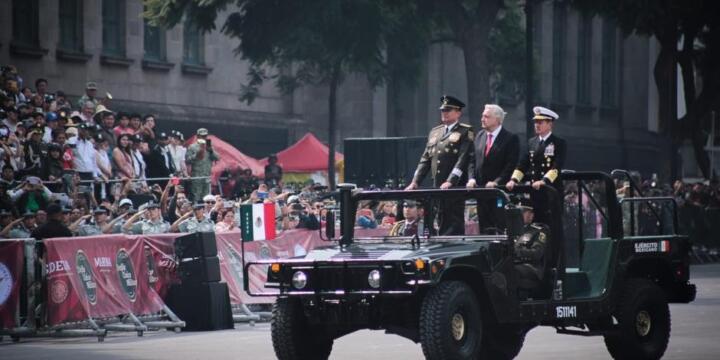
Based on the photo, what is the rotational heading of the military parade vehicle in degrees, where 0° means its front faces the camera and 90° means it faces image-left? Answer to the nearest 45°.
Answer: approximately 45°

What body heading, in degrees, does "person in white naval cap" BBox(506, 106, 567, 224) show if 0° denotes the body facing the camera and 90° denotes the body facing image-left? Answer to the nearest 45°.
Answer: approximately 45°

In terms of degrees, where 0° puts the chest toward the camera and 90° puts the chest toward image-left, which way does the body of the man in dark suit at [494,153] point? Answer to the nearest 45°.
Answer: approximately 45°

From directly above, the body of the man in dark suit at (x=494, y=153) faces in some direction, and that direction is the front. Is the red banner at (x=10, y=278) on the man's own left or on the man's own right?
on the man's own right

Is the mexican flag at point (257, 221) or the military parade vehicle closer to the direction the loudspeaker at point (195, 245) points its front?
the military parade vehicle

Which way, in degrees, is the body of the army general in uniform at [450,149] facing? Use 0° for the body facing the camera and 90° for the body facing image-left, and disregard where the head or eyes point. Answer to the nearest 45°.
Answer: approximately 45°

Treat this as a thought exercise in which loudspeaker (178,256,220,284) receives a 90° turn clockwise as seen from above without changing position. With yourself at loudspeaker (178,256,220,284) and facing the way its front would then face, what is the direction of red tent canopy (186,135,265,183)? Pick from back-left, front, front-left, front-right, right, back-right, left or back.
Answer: back-right

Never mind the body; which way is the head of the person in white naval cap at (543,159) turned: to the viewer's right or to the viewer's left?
to the viewer's left
